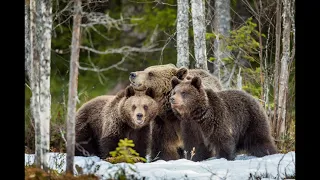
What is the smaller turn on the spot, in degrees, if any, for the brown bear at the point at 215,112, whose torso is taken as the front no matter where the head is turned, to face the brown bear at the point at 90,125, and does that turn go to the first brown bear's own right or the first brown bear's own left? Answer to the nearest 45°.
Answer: approximately 45° to the first brown bear's own right

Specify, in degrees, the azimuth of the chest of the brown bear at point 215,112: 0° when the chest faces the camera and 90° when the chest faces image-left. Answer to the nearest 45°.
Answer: approximately 45°

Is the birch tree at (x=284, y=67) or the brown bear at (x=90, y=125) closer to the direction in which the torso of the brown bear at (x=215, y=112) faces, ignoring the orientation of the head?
the brown bear

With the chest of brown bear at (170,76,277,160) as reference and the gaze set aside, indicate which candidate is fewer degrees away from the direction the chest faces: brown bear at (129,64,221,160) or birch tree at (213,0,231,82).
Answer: the brown bear

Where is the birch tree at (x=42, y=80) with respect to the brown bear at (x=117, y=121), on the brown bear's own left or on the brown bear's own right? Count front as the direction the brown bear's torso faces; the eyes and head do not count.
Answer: on the brown bear's own right

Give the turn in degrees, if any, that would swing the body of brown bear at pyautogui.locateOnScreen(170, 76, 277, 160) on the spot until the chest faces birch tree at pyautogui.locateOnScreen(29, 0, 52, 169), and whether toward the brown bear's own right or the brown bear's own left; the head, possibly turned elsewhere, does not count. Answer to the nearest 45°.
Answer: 0° — it already faces it

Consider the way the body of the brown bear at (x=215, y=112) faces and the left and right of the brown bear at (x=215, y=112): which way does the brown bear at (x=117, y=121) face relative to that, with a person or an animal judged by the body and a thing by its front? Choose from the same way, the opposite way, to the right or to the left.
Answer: to the left

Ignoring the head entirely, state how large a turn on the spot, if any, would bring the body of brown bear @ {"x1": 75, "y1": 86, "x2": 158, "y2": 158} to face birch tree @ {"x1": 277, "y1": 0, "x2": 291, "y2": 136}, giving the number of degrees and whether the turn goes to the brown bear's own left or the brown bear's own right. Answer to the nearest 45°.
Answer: approximately 45° to the brown bear's own left

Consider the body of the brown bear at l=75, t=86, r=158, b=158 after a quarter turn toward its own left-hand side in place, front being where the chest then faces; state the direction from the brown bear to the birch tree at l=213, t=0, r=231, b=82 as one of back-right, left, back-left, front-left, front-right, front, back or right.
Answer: front

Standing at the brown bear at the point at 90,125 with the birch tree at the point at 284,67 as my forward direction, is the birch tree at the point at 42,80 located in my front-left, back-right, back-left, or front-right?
back-right

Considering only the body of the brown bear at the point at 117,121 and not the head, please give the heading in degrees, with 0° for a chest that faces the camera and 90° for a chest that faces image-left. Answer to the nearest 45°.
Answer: approximately 315°
